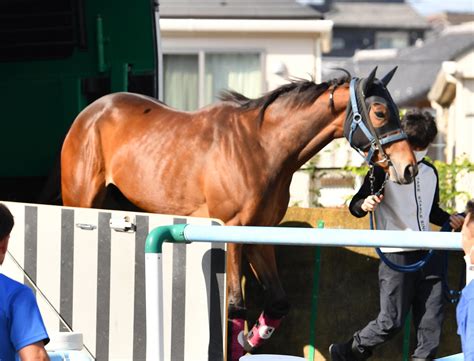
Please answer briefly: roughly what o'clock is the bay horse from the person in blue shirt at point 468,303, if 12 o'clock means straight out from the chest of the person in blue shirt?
The bay horse is roughly at 2 o'clock from the person in blue shirt.

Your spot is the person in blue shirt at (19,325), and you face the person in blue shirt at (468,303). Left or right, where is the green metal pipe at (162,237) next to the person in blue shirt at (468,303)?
left

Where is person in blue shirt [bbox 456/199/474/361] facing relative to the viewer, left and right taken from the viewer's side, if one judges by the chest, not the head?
facing to the left of the viewer

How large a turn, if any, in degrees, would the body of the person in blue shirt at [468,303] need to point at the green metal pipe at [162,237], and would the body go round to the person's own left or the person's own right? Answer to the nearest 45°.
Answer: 0° — they already face it

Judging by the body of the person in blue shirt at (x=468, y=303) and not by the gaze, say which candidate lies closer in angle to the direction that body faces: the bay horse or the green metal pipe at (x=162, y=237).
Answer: the green metal pipe

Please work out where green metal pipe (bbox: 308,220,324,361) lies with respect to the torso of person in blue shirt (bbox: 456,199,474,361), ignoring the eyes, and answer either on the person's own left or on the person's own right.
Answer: on the person's own right
